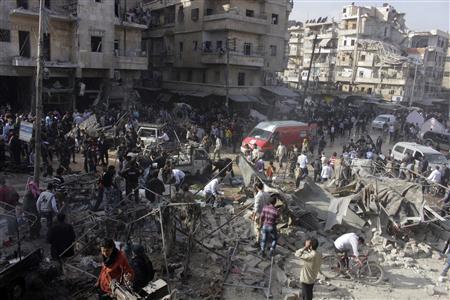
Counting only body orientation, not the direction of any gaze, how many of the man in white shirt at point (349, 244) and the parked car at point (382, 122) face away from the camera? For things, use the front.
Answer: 0

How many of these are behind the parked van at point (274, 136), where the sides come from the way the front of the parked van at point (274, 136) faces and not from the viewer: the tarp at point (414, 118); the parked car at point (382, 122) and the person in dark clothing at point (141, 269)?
2

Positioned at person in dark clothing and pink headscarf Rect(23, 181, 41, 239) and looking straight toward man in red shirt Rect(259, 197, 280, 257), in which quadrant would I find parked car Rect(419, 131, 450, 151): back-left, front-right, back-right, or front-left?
front-left

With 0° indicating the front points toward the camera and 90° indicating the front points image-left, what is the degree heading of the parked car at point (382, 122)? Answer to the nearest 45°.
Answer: approximately 45°

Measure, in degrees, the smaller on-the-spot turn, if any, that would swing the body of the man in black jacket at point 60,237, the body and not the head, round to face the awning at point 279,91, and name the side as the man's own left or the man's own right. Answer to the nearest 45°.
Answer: approximately 45° to the man's own right

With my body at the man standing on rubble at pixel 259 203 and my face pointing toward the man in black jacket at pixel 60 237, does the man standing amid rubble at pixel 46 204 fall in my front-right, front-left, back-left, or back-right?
front-right

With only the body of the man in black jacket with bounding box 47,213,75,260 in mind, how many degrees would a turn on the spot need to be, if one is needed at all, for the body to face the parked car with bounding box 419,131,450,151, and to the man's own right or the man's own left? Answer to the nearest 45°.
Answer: approximately 45° to the man's own right

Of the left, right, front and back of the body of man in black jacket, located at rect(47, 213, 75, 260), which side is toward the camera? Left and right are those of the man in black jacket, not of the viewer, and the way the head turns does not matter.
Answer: back

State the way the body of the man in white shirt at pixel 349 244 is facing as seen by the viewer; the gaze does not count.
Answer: to the viewer's right

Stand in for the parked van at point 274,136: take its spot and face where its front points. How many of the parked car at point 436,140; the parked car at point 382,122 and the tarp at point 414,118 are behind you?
3

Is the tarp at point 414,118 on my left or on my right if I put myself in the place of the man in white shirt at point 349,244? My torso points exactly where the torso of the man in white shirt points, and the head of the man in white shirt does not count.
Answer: on my left
